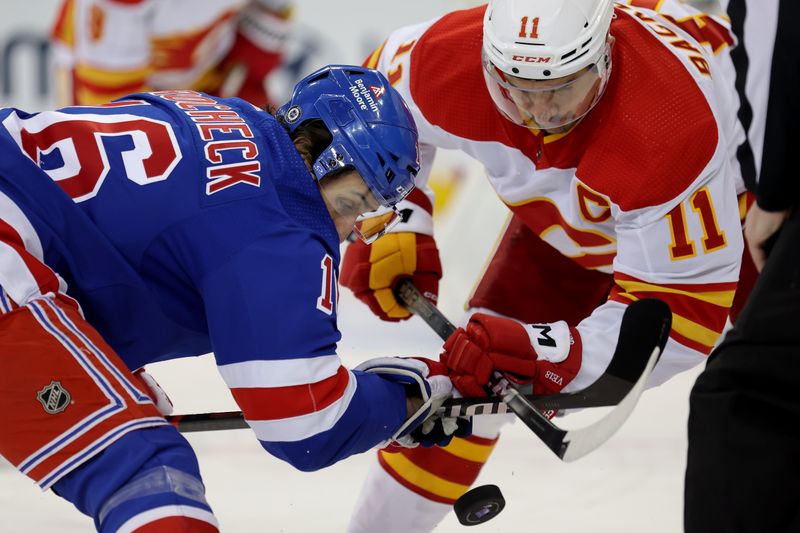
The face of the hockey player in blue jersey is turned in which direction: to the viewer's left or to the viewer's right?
to the viewer's right

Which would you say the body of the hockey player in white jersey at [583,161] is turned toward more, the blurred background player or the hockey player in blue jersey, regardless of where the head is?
the hockey player in blue jersey

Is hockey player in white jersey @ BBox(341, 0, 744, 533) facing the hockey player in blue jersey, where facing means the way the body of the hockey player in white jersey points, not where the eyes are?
yes

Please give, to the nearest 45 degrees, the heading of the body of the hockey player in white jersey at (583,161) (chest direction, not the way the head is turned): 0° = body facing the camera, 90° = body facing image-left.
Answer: approximately 45°

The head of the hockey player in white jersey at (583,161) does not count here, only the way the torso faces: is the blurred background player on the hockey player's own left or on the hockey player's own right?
on the hockey player's own right
